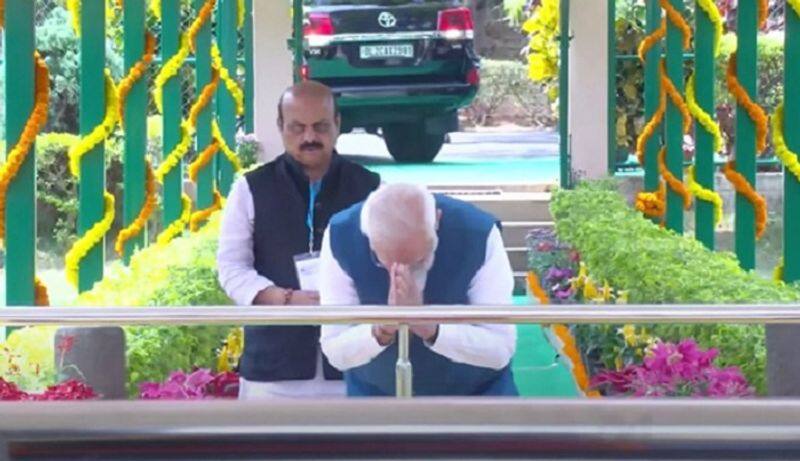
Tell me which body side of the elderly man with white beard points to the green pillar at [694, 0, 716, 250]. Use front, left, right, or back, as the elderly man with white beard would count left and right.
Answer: back

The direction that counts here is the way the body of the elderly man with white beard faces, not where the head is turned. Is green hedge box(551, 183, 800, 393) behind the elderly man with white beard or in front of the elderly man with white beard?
behind

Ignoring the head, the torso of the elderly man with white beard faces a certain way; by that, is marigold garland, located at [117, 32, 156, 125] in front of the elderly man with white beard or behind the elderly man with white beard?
behind

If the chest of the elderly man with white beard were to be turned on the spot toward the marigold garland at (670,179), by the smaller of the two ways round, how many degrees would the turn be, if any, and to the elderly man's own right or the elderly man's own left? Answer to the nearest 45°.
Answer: approximately 180°

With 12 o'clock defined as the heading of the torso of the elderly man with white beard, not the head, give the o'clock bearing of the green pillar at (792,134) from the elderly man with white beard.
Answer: The green pillar is roughly at 7 o'clock from the elderly man with white beard.

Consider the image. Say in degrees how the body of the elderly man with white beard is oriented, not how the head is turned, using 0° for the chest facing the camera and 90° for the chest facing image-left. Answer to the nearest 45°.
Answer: approximately 0°

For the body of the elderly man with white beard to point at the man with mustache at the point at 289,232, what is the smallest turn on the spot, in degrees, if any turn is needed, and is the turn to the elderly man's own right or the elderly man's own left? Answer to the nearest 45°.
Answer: approximately 135° to the elderly man's own right

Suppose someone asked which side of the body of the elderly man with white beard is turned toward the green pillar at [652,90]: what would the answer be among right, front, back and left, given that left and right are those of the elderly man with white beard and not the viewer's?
back
